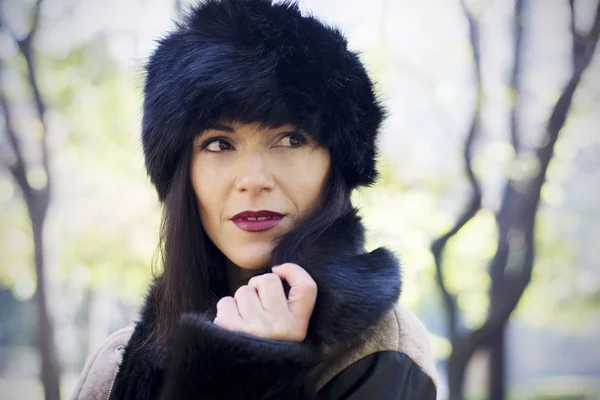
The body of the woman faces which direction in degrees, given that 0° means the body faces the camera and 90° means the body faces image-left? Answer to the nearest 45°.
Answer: approximately 0°
